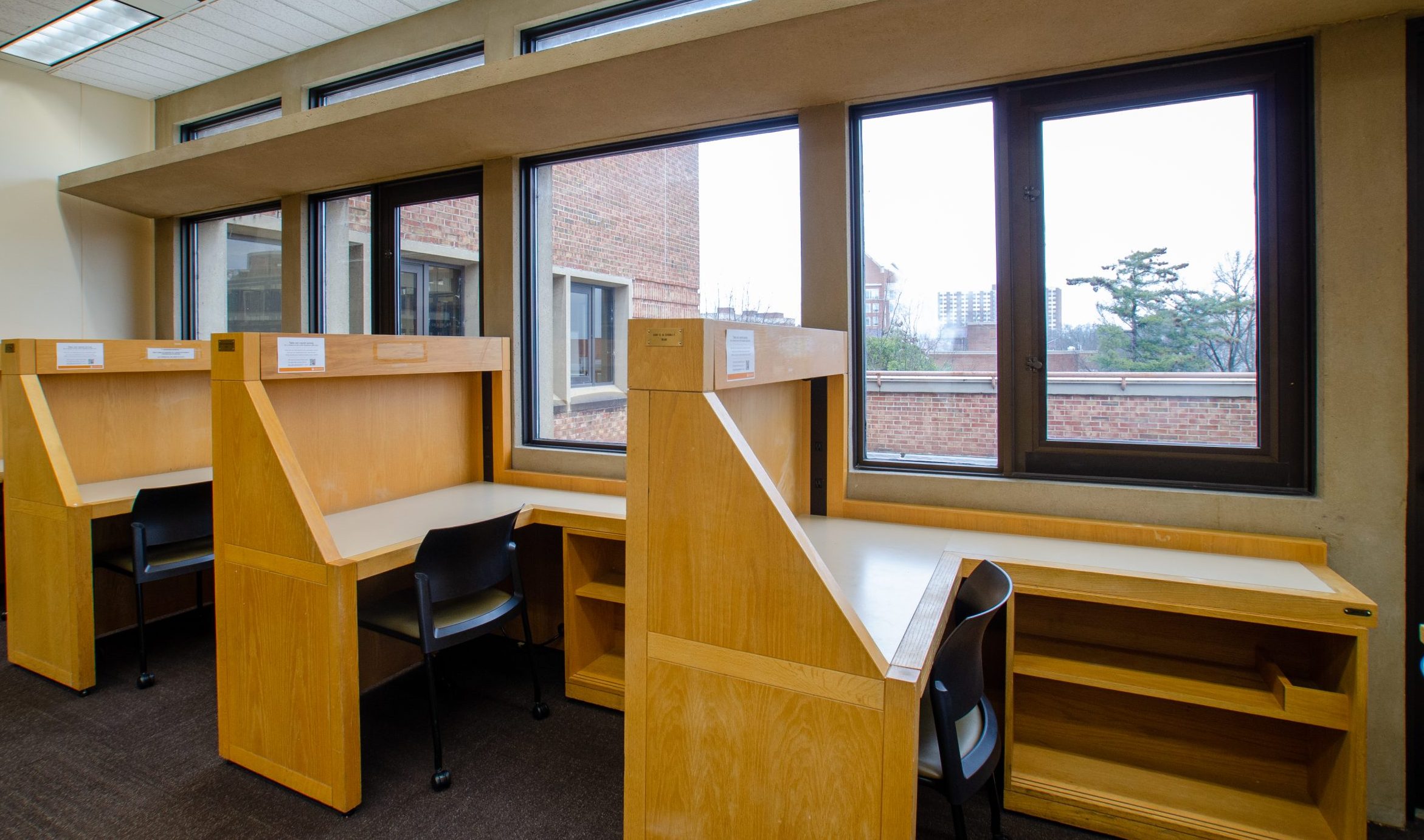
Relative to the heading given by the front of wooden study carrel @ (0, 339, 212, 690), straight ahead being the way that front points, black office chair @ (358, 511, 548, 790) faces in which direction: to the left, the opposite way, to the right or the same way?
the opposite way

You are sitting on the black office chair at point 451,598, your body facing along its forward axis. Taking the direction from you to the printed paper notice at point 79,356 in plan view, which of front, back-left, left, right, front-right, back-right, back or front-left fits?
front

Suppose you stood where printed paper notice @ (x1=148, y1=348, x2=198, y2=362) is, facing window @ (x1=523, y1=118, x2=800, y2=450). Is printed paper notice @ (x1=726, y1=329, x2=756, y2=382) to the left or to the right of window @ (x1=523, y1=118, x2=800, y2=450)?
right

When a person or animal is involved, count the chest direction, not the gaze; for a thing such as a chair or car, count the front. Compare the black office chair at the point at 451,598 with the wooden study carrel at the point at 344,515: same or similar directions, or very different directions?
very different directions

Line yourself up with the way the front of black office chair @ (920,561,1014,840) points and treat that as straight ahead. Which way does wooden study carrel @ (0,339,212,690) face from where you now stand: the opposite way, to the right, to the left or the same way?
the opposite way
